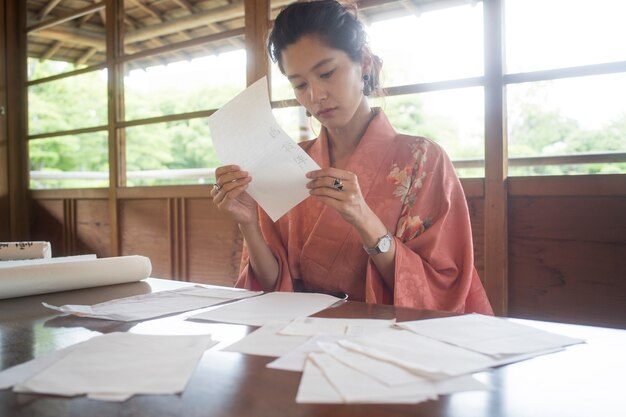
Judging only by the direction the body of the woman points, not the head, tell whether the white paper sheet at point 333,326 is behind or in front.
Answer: in front

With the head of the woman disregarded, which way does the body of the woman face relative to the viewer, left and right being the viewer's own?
facing the viewer and to the left of the viewer

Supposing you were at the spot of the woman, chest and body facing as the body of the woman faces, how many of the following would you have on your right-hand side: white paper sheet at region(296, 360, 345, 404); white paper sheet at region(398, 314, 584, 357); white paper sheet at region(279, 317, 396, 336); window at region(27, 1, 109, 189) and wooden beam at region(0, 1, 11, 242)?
2

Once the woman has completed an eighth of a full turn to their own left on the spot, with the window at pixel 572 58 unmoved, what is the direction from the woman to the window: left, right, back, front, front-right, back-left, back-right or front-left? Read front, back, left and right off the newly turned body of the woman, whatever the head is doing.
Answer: back-left

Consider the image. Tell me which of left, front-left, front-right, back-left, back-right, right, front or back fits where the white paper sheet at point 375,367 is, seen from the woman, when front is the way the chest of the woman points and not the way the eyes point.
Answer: front-left

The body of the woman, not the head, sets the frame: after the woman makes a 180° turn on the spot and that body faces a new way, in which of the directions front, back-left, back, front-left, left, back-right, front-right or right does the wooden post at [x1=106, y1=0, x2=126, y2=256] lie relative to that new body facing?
left

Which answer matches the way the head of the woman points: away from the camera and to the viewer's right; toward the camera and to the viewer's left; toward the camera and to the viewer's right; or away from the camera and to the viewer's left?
toward the camera and to the viewer's left

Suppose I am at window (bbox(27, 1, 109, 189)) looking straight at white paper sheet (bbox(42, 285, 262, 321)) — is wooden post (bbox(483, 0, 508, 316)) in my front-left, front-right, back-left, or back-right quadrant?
front-left

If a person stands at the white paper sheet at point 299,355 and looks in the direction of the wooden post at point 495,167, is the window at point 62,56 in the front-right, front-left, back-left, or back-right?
front-left

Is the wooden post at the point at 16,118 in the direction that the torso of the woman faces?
no

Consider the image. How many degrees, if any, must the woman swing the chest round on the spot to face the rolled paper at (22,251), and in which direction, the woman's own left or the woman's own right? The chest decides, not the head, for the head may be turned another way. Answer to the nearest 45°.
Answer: approximately 45° to the woman's own right

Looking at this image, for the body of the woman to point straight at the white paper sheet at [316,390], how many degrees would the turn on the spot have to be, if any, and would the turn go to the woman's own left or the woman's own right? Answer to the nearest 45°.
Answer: approximately 45° to the woman's own left

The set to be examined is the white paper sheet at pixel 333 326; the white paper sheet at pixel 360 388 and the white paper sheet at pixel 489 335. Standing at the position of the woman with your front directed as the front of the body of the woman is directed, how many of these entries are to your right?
0

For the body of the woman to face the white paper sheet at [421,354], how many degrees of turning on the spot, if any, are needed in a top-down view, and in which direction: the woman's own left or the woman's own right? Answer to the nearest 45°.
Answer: approximately 45° to the woman's own left
